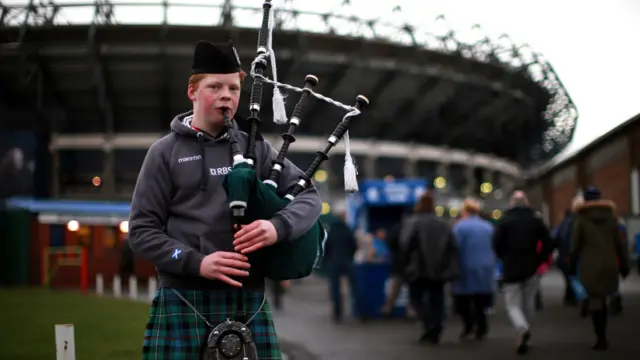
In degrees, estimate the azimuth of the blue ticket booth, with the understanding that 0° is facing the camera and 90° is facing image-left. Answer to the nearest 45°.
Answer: approximately 0°

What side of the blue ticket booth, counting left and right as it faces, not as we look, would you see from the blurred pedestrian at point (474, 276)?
front

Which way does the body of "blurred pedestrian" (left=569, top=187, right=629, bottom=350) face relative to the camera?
away from the camera

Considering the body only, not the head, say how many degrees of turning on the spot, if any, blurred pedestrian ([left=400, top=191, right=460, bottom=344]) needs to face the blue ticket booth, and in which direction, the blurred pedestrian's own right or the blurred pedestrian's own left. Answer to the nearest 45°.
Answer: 0° — they already face it

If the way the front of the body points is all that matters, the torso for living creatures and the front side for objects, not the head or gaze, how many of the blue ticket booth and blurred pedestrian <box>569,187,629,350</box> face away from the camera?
1

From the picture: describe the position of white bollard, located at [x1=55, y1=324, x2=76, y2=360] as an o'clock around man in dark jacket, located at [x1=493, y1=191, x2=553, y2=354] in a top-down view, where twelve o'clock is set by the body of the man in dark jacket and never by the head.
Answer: The white bollard is roughly at 7 o'clock from the man in dark jacket.

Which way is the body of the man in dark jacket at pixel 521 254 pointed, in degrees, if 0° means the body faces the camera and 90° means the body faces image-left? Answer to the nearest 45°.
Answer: approximately 180°

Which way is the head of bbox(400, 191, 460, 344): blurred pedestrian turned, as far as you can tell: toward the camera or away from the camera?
away from the camera

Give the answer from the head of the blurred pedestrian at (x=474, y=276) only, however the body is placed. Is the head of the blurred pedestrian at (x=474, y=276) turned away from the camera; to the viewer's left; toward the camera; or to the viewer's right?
away from the camera

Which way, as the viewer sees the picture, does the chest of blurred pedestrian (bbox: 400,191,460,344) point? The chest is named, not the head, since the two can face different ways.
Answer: away from the camera

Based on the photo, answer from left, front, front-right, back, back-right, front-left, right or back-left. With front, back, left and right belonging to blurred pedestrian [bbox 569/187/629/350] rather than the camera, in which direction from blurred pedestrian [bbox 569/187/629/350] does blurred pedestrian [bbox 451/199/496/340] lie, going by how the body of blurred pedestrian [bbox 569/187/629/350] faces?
front-left

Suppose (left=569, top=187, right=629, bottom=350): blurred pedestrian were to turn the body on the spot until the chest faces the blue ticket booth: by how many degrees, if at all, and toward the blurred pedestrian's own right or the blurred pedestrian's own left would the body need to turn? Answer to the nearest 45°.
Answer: approximately 45° to the blurred pedestrian's own left

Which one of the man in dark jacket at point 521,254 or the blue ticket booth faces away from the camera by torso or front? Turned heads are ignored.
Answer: the man in dark jacket

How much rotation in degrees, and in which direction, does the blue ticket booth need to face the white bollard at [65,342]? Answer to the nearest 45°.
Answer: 0° — it already faces it
